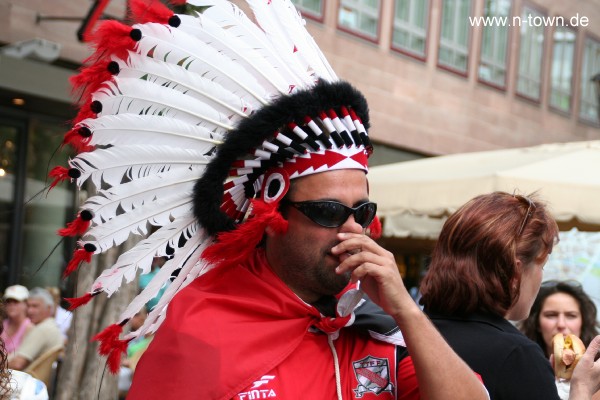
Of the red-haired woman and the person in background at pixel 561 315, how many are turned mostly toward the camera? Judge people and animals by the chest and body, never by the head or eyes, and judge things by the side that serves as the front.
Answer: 1

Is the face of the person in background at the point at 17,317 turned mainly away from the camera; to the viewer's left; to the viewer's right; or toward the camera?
toward the camera

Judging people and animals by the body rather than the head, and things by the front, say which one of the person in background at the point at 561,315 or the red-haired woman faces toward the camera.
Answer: the person in background

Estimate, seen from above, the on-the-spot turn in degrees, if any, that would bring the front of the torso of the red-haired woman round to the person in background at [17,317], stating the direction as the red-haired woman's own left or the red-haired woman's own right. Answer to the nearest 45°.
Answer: approximately 90° to the red-haired woman's own left

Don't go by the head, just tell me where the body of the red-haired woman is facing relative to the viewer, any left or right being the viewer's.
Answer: facing away from the viewer and to the right of the viewer

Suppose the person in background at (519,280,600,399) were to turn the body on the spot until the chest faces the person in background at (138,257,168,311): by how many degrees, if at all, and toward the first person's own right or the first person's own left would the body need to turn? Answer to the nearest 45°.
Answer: approximately 90° to the first person's own right

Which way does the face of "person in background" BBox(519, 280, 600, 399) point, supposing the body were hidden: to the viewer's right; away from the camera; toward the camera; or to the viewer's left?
toward the camera

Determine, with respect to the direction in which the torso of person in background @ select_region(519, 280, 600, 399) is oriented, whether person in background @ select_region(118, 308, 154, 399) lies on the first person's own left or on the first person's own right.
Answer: on the first person's own right

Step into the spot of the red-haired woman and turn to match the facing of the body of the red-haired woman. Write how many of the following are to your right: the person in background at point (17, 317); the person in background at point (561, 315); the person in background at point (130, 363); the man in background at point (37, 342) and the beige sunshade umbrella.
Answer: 0

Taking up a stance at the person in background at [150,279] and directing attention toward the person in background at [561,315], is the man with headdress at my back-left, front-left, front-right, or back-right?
front-right

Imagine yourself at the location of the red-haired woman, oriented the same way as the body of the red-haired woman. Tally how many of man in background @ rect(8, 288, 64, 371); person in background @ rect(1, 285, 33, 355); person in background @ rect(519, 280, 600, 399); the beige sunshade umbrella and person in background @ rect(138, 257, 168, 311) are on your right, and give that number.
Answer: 0

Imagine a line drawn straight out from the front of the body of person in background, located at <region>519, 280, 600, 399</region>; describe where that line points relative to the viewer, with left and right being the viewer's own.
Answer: facing the viewer

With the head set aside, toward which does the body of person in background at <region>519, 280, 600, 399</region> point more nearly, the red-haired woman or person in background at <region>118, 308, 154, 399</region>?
the red-haired woman

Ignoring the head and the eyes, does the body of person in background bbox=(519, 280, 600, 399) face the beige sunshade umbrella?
no

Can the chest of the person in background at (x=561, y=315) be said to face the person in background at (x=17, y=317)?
no

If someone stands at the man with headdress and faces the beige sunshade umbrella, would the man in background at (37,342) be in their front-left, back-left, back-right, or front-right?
front-left

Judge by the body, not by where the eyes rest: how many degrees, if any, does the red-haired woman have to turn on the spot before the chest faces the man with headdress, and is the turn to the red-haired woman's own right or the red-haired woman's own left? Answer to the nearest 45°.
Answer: approximately 180°

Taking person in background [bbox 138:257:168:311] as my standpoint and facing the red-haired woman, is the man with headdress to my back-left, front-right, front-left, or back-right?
front-right
